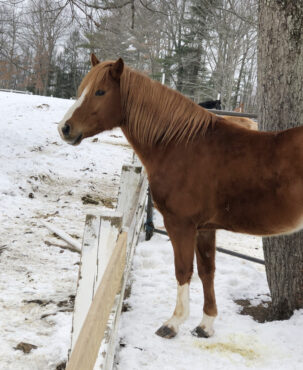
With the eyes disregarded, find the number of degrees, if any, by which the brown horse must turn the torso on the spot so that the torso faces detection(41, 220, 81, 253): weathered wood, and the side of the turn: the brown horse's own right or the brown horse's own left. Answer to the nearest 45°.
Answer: approximately 45° to the brown horse's own right

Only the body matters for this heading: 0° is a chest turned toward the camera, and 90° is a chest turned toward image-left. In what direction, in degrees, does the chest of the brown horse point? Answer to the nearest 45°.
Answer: approximately 90°
